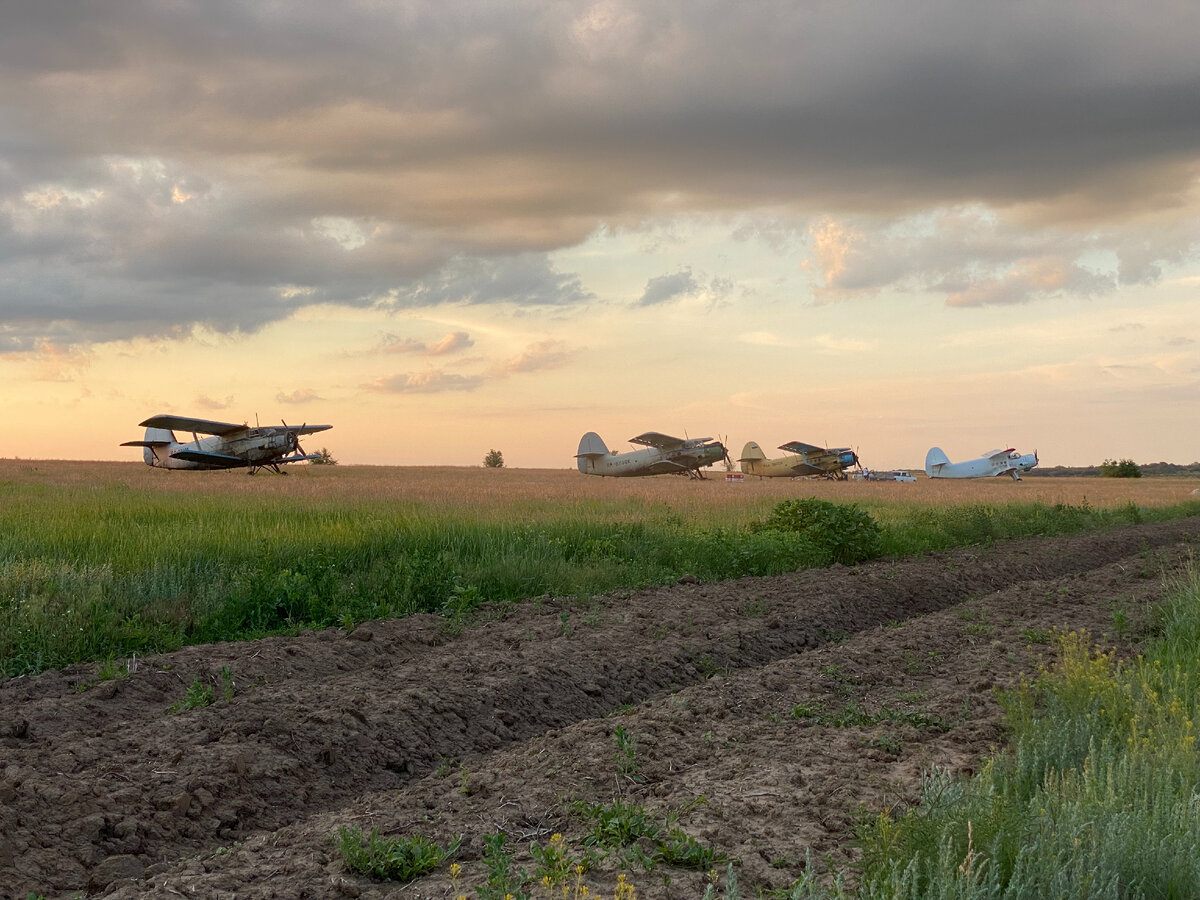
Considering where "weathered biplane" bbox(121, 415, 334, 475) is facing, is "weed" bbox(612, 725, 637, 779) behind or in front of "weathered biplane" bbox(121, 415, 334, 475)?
in front

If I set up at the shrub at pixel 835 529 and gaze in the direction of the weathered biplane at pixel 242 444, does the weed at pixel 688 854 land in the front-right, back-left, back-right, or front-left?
back-left

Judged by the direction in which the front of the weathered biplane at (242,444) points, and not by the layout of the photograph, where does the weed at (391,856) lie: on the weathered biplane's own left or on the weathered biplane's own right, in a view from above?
on the weathered biplane's own right

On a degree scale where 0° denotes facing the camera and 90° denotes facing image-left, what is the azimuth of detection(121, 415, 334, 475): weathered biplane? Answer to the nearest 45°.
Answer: approximately 315°

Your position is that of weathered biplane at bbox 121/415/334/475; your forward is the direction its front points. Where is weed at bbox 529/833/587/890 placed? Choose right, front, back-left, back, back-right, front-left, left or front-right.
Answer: front-right

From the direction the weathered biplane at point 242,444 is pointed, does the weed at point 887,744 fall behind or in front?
in front

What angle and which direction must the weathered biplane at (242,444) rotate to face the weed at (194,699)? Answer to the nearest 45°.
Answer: approximately 45° to its right

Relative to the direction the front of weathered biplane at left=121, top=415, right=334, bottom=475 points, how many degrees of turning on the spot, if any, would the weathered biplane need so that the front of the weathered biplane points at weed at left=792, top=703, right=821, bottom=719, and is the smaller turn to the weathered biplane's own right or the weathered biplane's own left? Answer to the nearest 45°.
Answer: approximately 45° to the weathered biplane's own right

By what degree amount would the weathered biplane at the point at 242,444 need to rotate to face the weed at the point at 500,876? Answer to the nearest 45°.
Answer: approximately 45° to its right

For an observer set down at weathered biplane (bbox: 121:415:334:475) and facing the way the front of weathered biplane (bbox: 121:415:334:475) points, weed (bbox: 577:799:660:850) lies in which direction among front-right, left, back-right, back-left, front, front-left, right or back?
front-right

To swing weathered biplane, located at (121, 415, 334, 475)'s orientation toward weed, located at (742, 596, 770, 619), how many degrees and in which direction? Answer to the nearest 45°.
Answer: approximately 45° to its right
